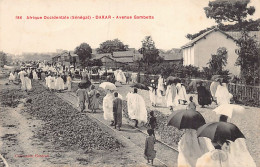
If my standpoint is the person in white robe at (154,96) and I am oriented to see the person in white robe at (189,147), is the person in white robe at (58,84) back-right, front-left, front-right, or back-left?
back-right

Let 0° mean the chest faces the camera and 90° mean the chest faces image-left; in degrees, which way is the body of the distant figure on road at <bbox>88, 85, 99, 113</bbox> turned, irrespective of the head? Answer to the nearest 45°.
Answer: approximately 180°
